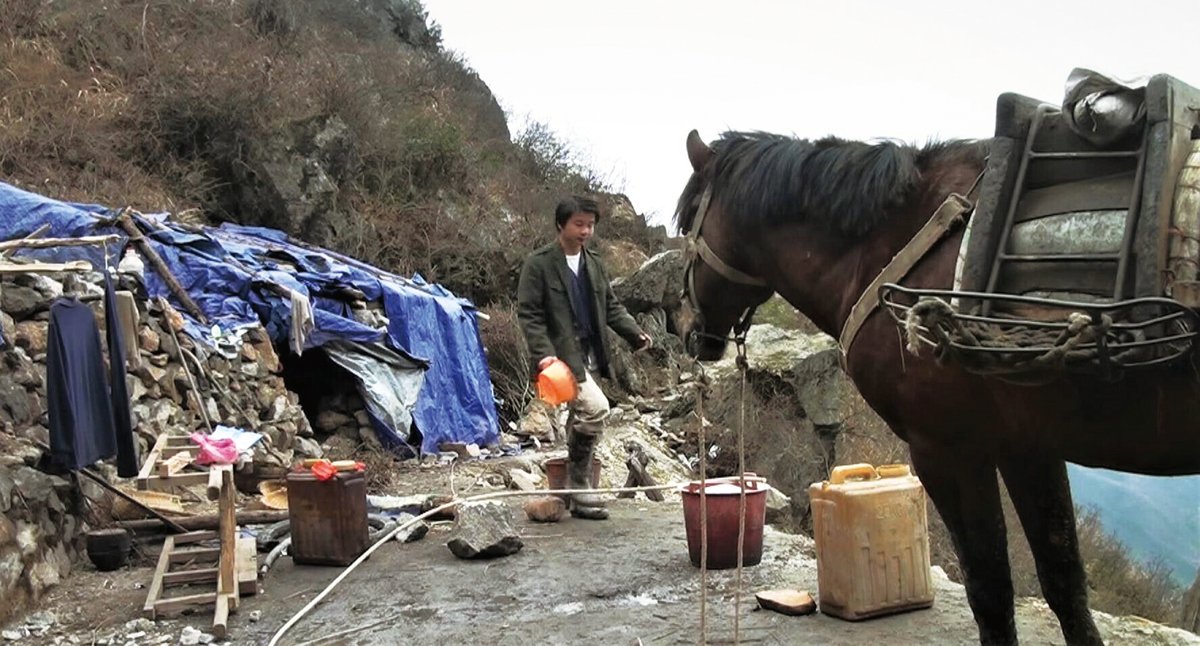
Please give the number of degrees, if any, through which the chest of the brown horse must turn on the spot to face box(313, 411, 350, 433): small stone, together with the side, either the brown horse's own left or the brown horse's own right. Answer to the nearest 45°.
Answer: approximately 45° to the brown horse's own right

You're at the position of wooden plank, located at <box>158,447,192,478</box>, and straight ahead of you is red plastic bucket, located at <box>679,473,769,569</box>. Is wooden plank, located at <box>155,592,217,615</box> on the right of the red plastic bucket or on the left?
right

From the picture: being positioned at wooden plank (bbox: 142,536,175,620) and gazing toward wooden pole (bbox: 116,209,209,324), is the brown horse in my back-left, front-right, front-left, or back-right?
back-right

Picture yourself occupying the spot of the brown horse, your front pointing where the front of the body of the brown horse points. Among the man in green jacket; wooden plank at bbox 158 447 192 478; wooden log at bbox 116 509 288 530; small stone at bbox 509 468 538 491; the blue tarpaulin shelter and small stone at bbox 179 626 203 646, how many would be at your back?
0

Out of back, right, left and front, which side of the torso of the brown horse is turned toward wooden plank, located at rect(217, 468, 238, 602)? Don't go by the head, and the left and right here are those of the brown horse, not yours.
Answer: front

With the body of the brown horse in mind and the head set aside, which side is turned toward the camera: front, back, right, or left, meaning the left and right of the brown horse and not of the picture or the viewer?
left

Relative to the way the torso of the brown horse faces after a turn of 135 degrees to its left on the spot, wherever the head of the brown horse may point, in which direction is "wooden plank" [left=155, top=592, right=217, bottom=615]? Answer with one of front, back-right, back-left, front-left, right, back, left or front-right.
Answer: back-right

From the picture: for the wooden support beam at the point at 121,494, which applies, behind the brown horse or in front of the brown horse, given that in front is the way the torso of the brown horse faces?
in front

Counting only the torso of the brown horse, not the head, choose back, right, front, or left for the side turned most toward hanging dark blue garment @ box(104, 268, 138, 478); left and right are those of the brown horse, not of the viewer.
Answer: front

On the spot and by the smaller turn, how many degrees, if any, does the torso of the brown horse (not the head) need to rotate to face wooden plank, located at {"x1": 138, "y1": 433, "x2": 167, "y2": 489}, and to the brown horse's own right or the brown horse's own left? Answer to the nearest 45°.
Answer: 0° — it already faces it

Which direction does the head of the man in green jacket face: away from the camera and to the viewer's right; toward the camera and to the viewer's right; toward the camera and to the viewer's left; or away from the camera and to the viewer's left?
toward the camera and to the viewer's right

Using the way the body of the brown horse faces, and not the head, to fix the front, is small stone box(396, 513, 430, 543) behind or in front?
in front

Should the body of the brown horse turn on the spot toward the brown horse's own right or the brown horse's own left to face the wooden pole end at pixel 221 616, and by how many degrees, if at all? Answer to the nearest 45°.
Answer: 0° — it already faces it
